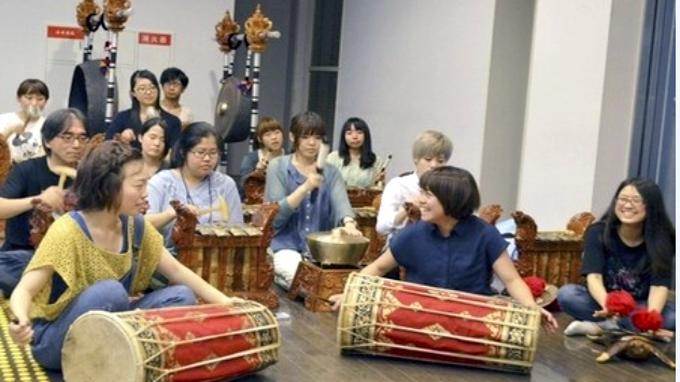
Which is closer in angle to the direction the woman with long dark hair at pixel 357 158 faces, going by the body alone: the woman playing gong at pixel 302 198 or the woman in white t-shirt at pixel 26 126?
the woman playing gong

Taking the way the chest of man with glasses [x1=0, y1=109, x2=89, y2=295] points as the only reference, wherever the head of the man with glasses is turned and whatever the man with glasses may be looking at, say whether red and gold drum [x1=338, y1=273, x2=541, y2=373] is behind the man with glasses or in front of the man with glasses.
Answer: in front

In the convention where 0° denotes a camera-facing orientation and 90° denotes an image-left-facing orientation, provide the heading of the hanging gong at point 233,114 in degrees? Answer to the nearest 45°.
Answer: approximately 45°

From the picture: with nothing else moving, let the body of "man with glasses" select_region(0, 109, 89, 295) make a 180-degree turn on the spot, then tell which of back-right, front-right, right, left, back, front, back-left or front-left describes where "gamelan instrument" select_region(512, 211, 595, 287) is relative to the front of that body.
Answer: back-right

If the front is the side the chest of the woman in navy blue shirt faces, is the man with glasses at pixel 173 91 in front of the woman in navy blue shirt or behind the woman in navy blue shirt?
behind

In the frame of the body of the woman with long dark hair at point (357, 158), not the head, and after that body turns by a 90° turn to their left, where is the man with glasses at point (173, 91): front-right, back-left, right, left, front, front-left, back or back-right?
back-left

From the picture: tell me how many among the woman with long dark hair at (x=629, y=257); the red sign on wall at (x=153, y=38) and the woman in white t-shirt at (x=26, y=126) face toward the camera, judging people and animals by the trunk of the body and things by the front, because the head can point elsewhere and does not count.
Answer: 3

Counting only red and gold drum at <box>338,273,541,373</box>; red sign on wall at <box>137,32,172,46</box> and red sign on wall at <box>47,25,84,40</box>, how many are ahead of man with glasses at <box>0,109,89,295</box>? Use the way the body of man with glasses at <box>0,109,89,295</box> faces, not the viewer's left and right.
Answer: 1

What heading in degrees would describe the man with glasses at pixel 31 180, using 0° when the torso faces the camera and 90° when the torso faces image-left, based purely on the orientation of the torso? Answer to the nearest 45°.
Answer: approximately 315°

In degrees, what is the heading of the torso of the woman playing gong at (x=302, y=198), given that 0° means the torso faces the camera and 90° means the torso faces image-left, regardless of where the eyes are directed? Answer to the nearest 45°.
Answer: approximately 0°

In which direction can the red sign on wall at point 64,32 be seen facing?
toward the camera

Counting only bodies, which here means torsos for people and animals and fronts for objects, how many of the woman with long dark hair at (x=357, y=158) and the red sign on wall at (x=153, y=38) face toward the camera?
2

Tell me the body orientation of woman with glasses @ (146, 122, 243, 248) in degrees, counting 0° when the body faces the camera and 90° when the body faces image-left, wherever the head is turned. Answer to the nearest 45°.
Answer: approximately 315°

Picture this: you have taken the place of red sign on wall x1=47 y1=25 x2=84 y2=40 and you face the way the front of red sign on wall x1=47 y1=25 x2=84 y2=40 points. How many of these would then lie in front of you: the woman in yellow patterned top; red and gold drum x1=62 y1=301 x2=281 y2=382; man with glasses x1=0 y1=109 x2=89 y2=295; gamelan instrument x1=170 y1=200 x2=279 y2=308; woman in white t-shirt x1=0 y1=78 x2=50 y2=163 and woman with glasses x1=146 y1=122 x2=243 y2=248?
6

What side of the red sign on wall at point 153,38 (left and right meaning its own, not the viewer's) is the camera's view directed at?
front

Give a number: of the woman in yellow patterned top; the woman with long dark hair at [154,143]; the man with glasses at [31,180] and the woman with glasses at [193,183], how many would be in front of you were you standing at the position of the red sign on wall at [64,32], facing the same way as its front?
4

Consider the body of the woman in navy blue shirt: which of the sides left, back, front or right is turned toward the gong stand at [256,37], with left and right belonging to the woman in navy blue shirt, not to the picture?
back
